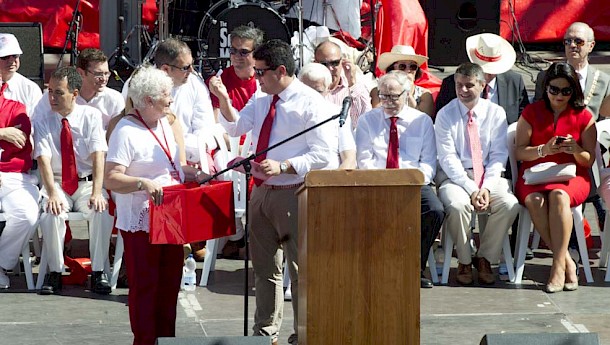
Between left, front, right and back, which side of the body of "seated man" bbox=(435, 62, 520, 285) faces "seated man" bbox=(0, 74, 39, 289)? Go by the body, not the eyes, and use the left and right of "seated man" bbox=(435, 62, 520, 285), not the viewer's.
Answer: right

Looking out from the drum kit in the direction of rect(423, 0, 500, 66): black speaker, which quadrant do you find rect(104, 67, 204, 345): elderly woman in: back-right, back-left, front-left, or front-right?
back-right

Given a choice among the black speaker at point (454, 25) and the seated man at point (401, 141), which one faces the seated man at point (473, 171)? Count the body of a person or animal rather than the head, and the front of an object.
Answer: the black speaker

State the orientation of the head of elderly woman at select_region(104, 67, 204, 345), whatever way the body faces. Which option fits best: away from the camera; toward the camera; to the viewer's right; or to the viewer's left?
to the viewer's right

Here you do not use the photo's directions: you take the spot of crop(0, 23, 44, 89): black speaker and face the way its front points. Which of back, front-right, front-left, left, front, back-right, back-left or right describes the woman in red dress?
front-left

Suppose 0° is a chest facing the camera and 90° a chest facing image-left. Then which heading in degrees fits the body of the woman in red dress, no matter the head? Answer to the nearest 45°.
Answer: approximately 0°

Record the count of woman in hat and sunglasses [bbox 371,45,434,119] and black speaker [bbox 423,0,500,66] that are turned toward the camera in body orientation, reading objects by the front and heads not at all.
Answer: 2

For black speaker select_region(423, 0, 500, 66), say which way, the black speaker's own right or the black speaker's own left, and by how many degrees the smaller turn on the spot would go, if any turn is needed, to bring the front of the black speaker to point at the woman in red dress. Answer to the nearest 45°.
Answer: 0° — it already faces them

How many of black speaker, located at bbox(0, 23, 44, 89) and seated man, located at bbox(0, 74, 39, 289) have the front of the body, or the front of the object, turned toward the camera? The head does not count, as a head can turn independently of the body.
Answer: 2

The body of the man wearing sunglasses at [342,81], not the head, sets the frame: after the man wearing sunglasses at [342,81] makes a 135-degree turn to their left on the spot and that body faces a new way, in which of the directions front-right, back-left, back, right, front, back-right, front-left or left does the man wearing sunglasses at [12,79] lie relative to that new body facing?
back-left

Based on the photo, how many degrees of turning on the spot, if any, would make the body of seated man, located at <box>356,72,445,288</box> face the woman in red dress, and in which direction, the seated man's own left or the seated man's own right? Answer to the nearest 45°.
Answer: approximately 90° to the seated man's own left
